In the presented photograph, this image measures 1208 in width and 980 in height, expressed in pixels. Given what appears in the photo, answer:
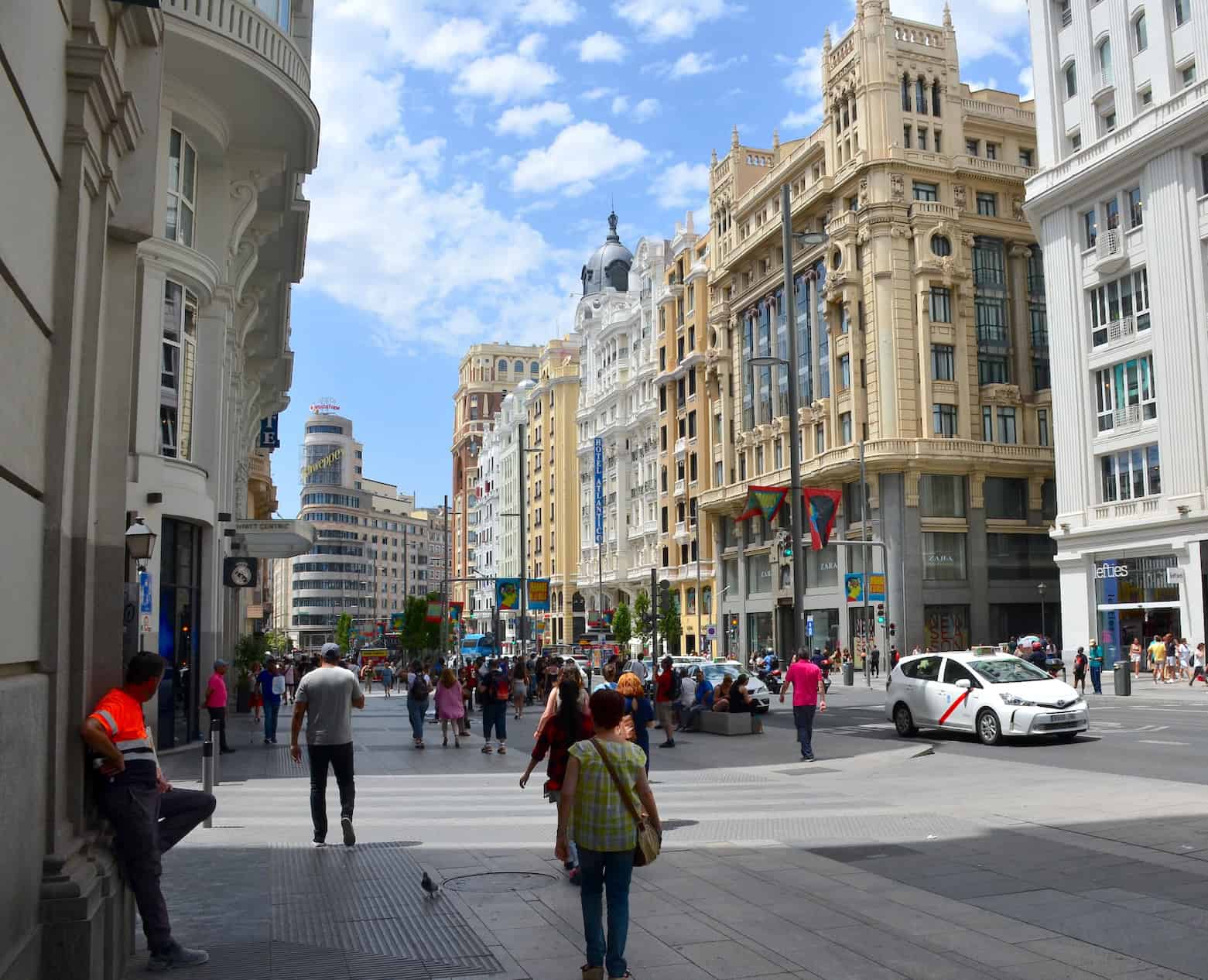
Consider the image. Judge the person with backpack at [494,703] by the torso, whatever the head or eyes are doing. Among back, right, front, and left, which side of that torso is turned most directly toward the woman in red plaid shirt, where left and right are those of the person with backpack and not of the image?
back

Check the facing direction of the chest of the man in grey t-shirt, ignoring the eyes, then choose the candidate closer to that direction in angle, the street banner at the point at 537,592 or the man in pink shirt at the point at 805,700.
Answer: the street banner

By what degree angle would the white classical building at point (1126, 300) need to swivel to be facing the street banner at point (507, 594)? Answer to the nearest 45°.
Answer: approximately 45° to its right

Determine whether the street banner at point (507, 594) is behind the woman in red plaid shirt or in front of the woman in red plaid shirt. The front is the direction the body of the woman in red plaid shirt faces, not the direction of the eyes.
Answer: in front

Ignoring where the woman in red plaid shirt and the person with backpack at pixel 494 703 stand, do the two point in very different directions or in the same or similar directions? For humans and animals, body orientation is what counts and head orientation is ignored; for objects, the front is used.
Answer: same or similar directions

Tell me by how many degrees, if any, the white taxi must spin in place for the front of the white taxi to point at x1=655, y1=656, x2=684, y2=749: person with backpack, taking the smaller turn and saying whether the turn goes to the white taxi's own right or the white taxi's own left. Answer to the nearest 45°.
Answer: approximately 135° to the white taxi's own right

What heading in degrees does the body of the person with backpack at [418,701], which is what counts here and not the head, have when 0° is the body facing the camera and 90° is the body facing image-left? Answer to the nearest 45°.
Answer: approximately 180°

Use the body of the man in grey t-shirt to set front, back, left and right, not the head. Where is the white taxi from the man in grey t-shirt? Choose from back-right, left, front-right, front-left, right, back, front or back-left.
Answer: front-right

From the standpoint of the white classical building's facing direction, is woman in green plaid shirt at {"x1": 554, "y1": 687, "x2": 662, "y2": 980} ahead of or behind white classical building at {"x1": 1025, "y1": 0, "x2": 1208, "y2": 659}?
ahead

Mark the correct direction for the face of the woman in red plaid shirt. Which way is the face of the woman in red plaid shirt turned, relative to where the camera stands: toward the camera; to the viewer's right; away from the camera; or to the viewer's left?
away from the camera

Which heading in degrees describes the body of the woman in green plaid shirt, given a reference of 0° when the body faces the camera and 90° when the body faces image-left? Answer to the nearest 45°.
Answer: approximately 180°

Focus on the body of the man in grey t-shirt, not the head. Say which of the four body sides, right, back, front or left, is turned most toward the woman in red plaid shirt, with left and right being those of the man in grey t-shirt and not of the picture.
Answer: right

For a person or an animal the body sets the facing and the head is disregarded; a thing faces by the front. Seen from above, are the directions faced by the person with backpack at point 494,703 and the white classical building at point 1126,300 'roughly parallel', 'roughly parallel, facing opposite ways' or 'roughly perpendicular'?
roughly perpendicular

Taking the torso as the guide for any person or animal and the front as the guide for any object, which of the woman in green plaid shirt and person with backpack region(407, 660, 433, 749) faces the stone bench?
the woman in green plaid shirt
